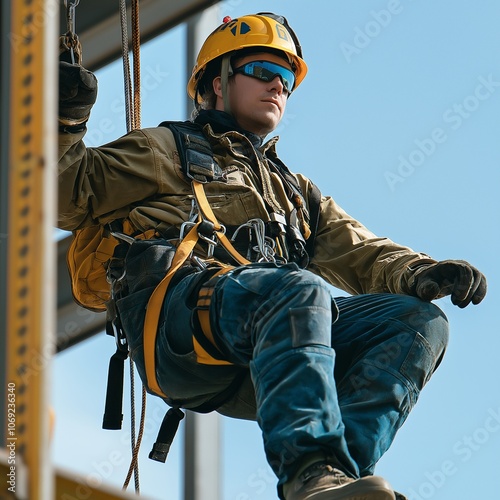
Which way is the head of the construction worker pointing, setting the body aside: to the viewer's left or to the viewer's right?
to the viewer's right

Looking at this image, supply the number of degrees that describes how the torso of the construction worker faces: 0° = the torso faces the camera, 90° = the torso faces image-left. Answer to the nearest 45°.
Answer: approximately 315°

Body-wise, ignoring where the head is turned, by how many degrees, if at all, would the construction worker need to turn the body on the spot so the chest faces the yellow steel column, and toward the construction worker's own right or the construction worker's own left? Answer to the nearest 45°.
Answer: approximately 45° to the construction worker's own right
